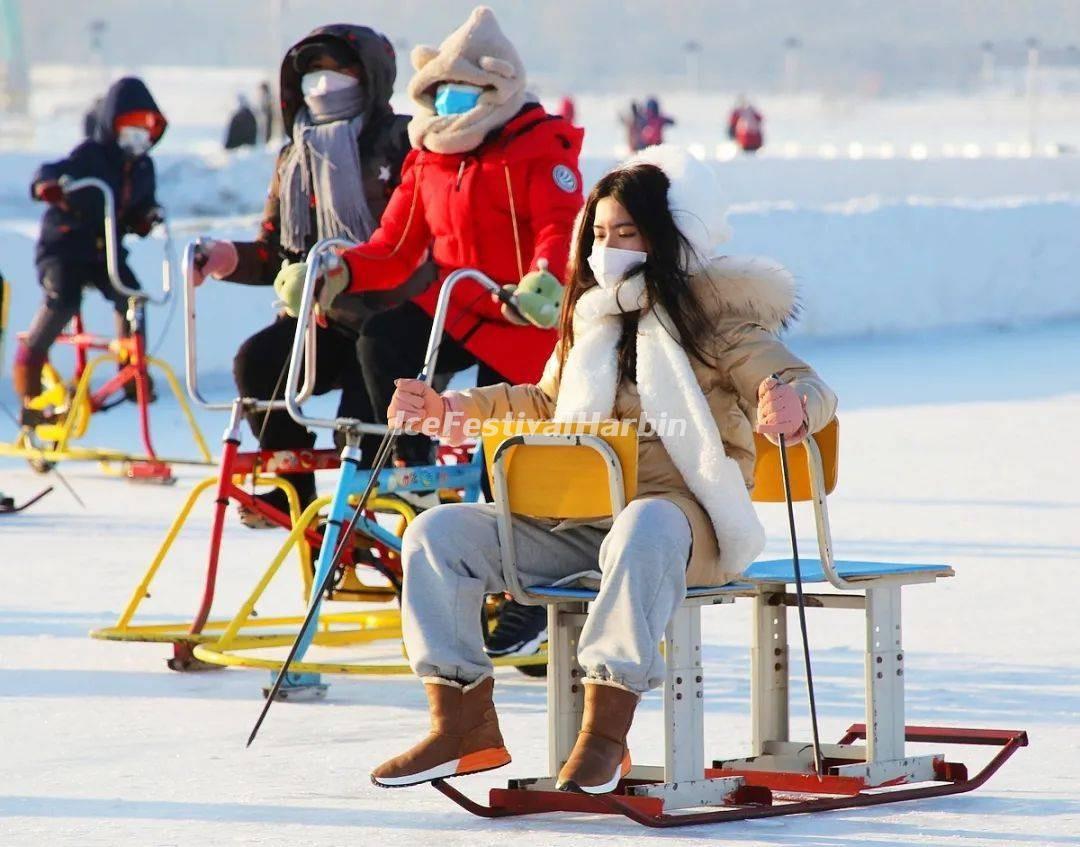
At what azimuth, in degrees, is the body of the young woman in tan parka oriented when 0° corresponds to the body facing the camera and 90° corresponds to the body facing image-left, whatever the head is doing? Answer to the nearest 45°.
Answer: approximately 45°

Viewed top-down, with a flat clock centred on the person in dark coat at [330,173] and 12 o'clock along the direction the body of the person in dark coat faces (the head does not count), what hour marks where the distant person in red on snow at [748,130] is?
The distant person in red on snow is roughly at 5 o'clock from the person in dark coat.

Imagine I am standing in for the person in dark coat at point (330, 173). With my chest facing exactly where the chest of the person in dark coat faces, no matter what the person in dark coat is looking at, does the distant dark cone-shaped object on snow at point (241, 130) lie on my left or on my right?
on my right

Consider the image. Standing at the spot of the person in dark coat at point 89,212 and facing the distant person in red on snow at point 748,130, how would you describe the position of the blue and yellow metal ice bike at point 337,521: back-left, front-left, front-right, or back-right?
back-right

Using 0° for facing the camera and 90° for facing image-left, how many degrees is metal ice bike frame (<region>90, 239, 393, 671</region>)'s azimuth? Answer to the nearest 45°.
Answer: approximately 45°
